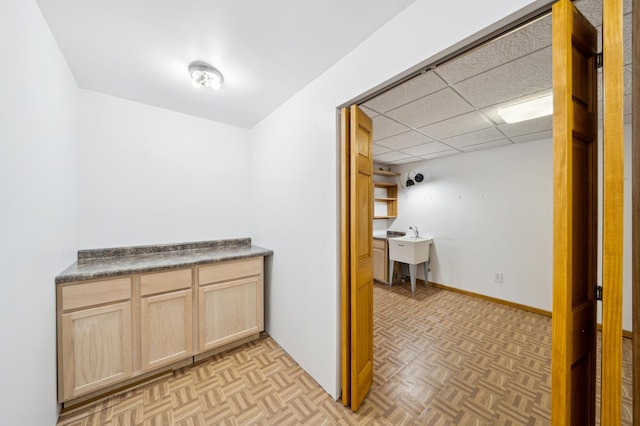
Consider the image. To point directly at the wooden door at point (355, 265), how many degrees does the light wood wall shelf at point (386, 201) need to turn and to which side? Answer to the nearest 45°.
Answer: approximately 45° to its right

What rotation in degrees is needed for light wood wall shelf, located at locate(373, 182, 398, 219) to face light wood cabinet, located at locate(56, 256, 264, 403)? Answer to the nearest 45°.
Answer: approximately 90° to its right

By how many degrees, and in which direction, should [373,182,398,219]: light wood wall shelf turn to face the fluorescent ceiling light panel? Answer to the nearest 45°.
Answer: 0° — it already faces it

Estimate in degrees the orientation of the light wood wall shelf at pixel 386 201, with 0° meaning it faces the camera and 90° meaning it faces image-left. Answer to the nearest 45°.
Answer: approximately 315°
